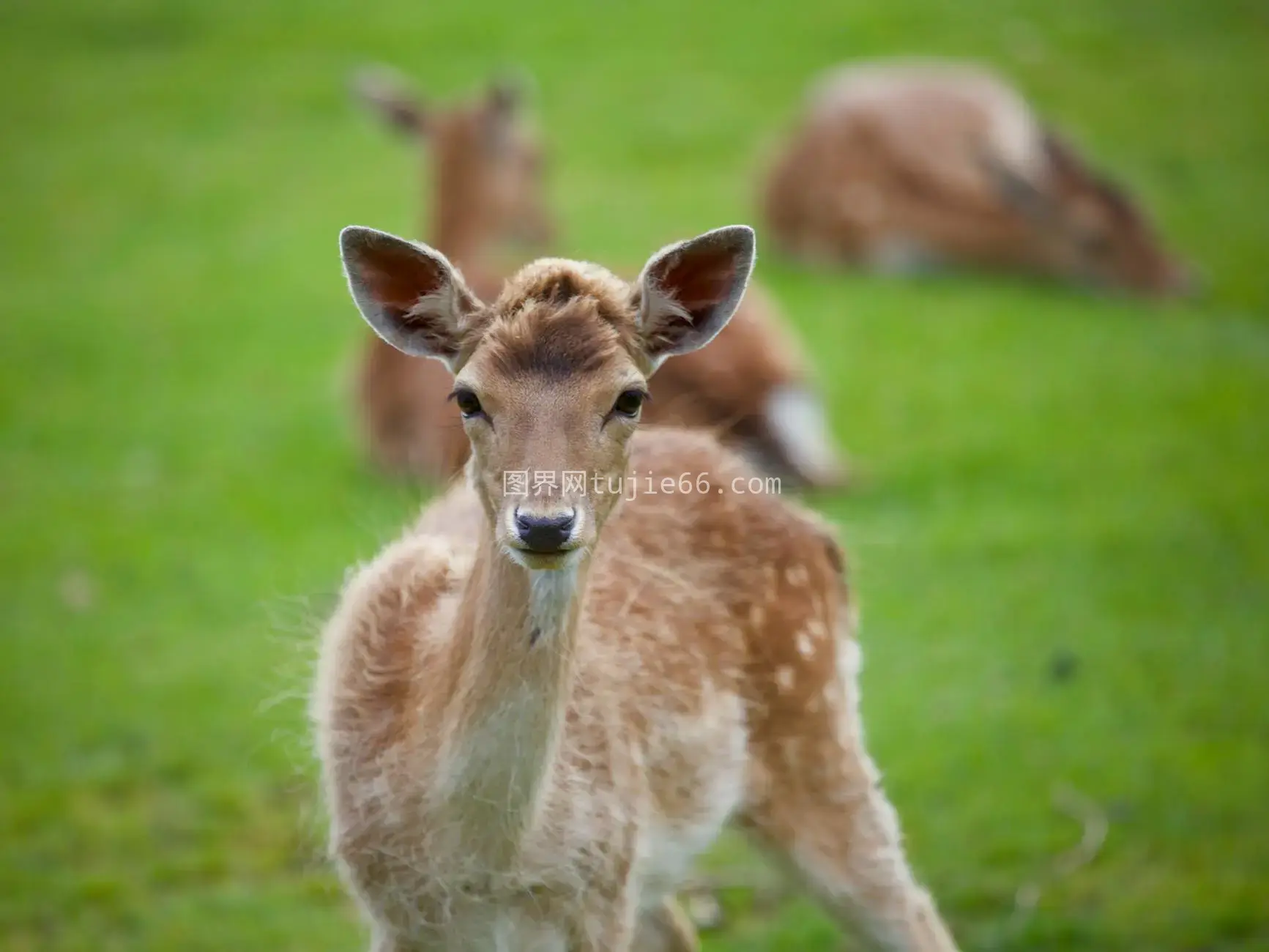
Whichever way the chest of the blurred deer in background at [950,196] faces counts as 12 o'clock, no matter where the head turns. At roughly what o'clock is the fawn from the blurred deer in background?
The fawn is roughly at 3 o'clock from the blurred deer in background.

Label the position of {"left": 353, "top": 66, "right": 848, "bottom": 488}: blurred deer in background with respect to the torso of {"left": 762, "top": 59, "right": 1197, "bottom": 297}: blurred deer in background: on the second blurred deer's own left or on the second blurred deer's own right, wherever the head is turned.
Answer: on the second blurred deer's own right

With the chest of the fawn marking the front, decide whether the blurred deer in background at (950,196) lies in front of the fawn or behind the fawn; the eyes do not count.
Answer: behind

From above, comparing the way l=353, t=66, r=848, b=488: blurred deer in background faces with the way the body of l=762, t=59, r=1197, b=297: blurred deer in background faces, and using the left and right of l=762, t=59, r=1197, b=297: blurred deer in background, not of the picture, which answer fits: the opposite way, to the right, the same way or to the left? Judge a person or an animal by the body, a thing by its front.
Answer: the opposite way

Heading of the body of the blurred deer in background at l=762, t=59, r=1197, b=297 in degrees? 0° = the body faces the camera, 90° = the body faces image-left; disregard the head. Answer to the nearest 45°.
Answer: approximately 270°
